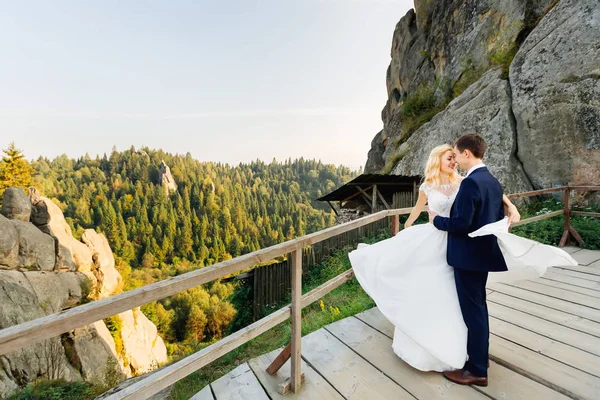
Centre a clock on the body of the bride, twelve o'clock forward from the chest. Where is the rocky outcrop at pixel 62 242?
The rocky outcrop is roughly at 5 o'clock from the bride.

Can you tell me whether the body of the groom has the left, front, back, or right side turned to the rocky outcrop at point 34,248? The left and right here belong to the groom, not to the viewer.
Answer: front

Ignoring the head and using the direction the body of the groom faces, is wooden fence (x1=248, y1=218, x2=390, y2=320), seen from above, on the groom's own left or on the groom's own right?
on the groom's own right

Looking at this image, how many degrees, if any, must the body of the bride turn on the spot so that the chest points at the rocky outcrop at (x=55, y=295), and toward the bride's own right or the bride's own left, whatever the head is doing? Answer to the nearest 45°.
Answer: approximately 135° to the bride's own right

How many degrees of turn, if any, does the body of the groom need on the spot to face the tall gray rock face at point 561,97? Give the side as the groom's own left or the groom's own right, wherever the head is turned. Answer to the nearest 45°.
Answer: approximately 90° to the groom's own right

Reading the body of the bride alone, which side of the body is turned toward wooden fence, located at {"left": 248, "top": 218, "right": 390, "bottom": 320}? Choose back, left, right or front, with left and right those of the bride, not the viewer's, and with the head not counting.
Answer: back

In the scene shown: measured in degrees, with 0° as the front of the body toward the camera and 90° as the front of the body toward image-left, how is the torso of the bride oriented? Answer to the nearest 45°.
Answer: approximately 315°

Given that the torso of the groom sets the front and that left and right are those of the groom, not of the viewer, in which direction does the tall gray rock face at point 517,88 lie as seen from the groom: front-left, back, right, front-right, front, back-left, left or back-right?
right

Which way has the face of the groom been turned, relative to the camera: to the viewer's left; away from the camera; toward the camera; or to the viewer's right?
to the viewer's left

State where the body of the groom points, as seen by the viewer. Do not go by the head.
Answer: to the viewer's left
